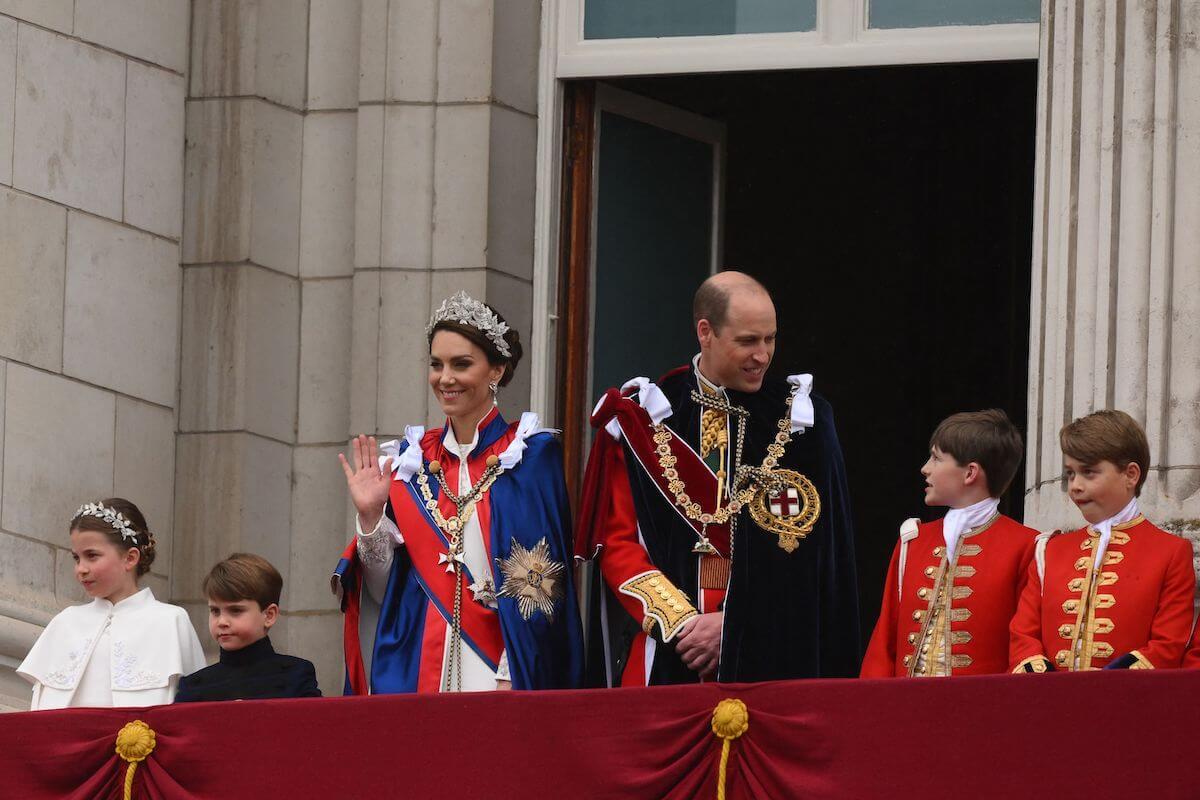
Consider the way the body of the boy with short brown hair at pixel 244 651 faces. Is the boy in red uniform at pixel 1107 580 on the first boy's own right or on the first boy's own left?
on the first boy's own left

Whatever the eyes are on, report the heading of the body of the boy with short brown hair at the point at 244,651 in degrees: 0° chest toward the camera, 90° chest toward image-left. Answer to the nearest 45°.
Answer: approximately 45°

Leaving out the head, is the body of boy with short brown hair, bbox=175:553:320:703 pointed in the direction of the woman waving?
no

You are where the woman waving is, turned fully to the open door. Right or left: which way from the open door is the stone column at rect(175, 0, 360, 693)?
left

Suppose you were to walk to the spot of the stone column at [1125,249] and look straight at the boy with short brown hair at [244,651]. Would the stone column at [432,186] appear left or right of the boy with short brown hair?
right

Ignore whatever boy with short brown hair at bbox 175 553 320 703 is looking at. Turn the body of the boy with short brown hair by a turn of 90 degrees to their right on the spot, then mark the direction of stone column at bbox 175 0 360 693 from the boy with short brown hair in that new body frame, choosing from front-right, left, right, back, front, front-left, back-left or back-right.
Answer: front-right

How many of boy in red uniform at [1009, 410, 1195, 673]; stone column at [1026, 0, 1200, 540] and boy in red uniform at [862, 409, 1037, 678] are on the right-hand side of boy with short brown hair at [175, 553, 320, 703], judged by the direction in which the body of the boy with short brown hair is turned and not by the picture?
0

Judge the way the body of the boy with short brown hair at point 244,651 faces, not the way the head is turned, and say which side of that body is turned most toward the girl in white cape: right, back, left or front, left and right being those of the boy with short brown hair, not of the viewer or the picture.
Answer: right

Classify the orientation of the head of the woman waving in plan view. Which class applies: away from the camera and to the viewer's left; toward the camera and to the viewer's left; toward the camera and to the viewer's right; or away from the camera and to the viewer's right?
toward the camera and to the viewer's left

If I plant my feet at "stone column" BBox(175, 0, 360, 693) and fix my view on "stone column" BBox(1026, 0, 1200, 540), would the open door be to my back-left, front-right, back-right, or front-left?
front-left

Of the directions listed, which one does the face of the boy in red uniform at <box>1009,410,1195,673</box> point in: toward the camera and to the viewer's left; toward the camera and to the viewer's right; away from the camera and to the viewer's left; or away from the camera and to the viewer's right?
toward the camera and to the viewer's left

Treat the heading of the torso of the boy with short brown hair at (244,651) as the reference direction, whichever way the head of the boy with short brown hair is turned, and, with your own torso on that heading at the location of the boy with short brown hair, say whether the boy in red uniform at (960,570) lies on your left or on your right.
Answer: on your left

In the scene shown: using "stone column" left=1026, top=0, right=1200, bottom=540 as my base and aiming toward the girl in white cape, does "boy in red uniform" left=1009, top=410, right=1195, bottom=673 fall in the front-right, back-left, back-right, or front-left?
front-left

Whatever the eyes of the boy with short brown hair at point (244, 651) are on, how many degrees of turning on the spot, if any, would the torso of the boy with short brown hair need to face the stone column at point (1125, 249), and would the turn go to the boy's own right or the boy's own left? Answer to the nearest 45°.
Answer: approximately 135° to the boy's own left

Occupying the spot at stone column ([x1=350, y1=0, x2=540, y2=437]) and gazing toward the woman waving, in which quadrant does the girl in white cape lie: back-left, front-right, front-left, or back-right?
front-right
